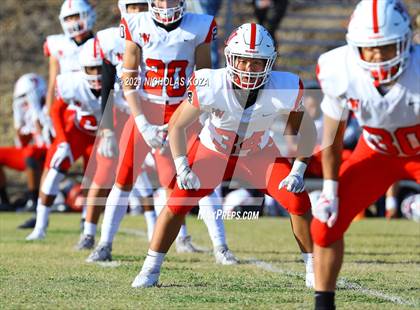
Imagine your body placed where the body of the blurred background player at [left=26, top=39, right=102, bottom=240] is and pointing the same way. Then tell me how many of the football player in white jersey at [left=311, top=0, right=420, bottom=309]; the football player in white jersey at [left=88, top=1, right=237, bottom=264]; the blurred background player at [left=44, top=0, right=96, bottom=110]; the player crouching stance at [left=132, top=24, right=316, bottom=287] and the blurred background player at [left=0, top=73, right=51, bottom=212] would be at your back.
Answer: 2

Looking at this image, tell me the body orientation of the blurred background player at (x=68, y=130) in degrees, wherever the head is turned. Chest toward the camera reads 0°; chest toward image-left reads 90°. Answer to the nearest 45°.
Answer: approximately 0°

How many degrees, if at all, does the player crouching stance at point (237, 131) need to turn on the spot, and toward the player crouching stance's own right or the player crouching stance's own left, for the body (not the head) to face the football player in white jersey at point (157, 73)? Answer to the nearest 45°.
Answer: approximately 135° to the player crouching stance's own right

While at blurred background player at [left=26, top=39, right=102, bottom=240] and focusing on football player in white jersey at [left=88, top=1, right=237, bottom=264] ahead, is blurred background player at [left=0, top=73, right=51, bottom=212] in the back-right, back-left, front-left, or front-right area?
back-left

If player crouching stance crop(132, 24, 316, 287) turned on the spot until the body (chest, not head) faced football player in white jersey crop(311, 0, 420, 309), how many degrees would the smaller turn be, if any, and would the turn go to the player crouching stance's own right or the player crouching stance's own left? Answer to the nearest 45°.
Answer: approximately 45° to the player crouching stance's own left

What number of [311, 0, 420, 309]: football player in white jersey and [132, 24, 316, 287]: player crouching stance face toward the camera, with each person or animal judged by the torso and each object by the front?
2

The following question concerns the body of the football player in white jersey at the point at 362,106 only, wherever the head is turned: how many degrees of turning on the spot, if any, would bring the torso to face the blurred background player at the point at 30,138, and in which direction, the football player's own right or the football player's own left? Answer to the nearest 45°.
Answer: approximately 135° to the football player's own right

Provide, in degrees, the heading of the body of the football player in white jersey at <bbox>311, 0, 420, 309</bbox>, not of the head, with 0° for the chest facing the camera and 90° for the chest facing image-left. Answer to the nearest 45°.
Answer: approximately 0°

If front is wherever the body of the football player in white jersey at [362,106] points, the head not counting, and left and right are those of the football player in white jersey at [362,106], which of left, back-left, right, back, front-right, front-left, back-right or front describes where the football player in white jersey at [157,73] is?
back-right

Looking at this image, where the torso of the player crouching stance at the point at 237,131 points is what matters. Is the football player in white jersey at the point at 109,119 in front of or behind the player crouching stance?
behind

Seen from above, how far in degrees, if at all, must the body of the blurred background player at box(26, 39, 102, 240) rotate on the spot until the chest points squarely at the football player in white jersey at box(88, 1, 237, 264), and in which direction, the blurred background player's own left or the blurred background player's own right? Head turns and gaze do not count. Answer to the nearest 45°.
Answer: approximately 45° to the blurred background player's own left
